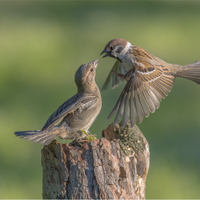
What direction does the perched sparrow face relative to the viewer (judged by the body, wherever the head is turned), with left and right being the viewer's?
facing to the right of the viewer

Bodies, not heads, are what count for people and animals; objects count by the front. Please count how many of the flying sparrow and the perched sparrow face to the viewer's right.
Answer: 1

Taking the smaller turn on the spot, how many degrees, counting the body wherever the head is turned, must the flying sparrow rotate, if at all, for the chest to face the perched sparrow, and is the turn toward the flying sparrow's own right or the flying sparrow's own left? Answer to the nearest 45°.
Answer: approximately 45° to the flying sparrow's own left

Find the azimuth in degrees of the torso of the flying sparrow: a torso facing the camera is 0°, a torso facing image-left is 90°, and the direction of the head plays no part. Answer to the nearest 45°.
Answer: approximately 90°

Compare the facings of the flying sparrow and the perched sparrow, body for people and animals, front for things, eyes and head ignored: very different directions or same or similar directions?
very different directions

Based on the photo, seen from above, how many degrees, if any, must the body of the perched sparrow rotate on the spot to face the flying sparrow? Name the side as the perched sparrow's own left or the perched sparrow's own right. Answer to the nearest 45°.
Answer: approximately 45° to the perched sparrow's own left
